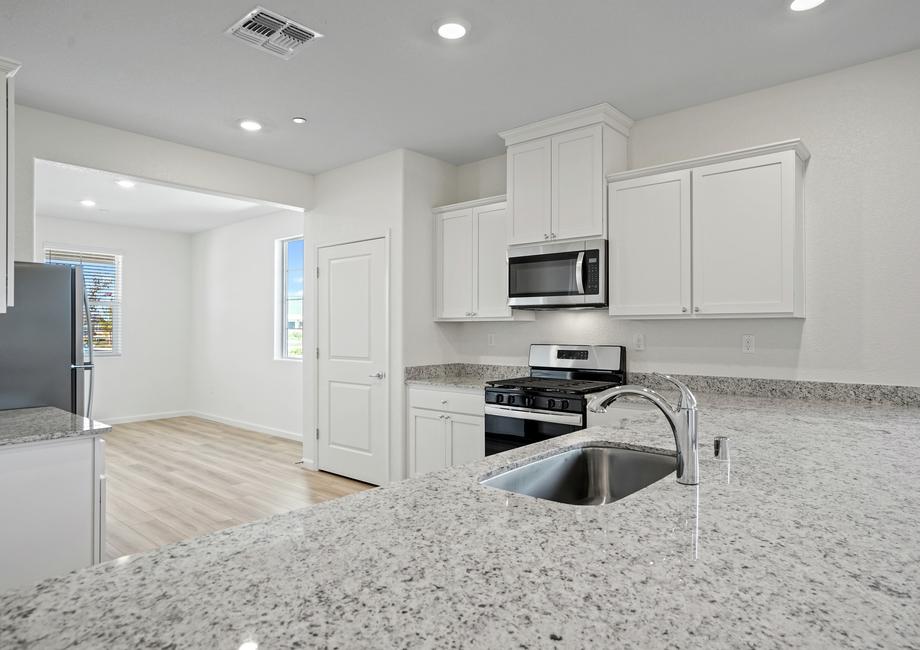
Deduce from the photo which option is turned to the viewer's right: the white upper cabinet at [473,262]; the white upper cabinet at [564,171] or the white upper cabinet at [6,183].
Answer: the white upper cabinet at [6,183]

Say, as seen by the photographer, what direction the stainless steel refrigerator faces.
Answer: facing to the right of the viewer

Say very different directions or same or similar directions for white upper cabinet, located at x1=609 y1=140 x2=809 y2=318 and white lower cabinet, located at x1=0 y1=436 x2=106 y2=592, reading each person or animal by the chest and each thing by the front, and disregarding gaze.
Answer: very different directions

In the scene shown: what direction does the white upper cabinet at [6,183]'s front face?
to the viewer's right

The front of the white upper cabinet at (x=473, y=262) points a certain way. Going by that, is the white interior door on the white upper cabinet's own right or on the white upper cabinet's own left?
on the white upper cabinet's own right

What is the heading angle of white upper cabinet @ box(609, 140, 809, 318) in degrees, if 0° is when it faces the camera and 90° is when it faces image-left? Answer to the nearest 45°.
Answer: approximately 45°

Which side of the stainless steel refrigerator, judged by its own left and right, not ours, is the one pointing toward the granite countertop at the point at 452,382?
front

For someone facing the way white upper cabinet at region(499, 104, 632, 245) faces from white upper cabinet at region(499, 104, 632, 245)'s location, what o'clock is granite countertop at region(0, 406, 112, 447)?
The granite countertop is roughly at 12 o'clock from the white upper cabinet.
